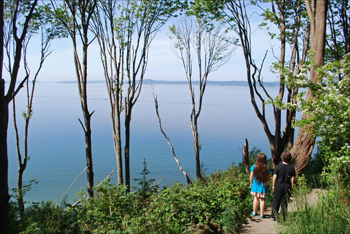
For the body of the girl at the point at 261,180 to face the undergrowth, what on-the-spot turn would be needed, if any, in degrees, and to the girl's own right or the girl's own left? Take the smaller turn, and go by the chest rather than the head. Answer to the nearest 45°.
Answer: approximately 180°

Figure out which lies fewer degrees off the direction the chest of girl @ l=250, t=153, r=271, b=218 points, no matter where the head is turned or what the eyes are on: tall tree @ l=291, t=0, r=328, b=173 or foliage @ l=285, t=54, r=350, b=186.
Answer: the tall tree

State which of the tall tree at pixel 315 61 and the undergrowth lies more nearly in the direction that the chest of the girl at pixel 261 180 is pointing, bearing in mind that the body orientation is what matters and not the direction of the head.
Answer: the tall tree

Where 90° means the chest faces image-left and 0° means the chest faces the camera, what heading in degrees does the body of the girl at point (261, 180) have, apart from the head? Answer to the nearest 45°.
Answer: approximately 180°

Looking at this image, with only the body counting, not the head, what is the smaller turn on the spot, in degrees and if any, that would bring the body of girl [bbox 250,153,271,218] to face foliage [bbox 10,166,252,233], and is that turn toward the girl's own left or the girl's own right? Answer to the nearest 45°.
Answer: approximately 135° to the girl's own left
